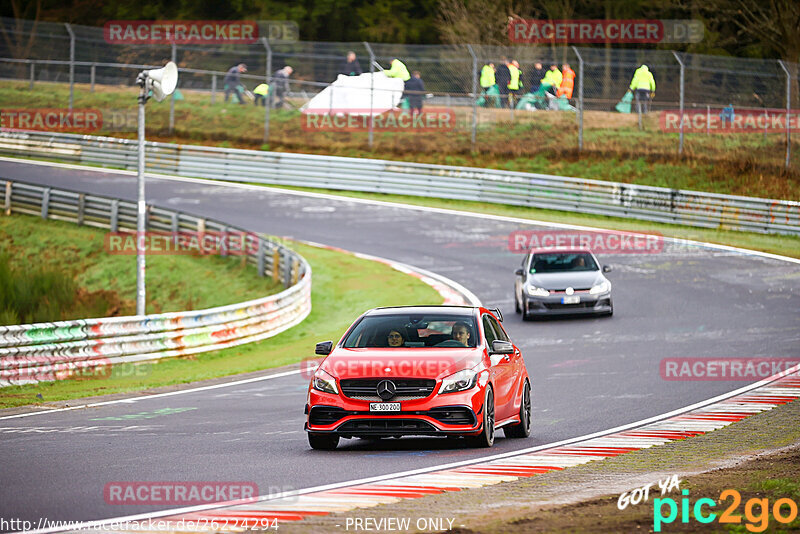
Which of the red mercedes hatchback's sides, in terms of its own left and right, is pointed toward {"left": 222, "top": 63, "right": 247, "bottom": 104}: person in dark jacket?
back

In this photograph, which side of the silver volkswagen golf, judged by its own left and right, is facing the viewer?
front

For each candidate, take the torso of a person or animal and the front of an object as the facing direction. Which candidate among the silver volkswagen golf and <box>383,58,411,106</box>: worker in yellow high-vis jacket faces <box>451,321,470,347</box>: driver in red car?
the silver volkswagen golf

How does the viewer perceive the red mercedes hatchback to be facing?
facing the viewer

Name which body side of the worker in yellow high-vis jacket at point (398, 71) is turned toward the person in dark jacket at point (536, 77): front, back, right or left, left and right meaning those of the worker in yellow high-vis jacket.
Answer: back

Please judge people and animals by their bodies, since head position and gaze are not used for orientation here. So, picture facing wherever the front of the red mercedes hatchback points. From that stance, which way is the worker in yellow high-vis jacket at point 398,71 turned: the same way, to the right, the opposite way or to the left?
to the right

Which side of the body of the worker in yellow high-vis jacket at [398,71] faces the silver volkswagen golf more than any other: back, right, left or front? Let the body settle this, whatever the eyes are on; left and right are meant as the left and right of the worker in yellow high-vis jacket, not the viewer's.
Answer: left

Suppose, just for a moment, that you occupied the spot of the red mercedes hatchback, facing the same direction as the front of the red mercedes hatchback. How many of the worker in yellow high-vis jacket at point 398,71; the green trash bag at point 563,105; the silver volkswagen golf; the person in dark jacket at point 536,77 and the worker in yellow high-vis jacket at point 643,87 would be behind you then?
5

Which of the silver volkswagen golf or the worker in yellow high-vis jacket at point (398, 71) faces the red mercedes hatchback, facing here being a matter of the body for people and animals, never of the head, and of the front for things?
the silver volkswagen golf

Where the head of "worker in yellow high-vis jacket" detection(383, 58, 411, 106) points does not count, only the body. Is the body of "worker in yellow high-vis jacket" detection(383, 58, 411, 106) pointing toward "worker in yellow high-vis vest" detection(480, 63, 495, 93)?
no

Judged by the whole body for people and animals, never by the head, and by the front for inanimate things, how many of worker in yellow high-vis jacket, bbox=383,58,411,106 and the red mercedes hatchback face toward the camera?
1

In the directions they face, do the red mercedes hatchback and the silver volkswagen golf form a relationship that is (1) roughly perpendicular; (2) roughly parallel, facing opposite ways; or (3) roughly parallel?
roughly parallel

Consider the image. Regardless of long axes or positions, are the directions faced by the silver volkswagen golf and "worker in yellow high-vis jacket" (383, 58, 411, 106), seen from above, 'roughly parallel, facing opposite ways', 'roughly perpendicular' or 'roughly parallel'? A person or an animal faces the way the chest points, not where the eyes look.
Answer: roughly perpendicular

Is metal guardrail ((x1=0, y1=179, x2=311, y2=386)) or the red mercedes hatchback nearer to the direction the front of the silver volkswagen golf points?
the red mercedes hatchback

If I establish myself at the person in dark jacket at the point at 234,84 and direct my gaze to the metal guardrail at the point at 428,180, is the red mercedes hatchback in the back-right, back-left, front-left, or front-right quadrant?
front-right

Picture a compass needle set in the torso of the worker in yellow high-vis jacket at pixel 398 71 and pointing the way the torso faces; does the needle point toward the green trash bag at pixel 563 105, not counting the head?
no

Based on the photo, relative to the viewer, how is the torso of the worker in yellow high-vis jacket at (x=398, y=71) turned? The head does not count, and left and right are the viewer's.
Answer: facing to the left of the viewer

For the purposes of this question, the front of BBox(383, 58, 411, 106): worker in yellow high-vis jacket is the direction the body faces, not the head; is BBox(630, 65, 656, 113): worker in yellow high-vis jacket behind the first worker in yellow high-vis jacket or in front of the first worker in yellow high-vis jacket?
behind
